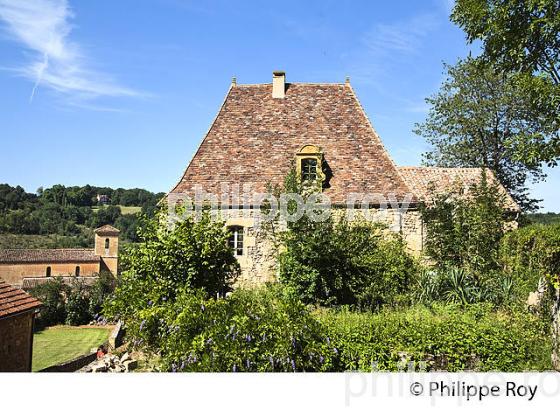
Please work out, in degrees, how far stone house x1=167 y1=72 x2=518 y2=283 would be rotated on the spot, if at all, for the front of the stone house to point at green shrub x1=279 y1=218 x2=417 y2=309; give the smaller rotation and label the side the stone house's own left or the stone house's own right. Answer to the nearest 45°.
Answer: approximately 45° to the stone house's own left

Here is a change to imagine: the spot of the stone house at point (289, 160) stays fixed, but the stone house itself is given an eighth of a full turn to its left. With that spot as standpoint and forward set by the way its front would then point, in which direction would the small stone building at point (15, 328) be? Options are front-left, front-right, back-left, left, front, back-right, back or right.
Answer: right

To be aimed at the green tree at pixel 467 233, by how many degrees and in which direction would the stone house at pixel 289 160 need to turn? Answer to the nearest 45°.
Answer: approximately 45° to its left

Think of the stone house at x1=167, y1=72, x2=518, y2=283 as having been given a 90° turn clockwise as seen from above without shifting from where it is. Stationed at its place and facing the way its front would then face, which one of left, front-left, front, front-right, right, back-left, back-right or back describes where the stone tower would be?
front-right

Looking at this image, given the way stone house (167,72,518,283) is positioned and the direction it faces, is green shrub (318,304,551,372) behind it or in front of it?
in front

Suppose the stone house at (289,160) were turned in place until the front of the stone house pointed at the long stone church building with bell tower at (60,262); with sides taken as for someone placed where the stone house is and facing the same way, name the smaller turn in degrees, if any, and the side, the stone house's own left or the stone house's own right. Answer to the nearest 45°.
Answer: approximately 135° to the stone house's own right

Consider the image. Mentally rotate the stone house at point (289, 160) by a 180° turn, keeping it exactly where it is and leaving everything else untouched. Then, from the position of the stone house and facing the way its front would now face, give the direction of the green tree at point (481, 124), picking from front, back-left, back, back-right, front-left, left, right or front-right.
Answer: front-right

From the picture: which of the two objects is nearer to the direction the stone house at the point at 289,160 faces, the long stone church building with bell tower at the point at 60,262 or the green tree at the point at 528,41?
the green tree

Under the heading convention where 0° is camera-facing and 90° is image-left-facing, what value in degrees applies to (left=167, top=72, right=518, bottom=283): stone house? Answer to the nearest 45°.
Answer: approximately 0°

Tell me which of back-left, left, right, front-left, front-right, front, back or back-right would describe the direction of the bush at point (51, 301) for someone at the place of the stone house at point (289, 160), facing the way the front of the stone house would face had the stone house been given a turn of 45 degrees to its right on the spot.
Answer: right

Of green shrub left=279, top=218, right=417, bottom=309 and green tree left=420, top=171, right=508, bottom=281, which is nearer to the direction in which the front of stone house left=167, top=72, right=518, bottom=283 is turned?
the green shrub
